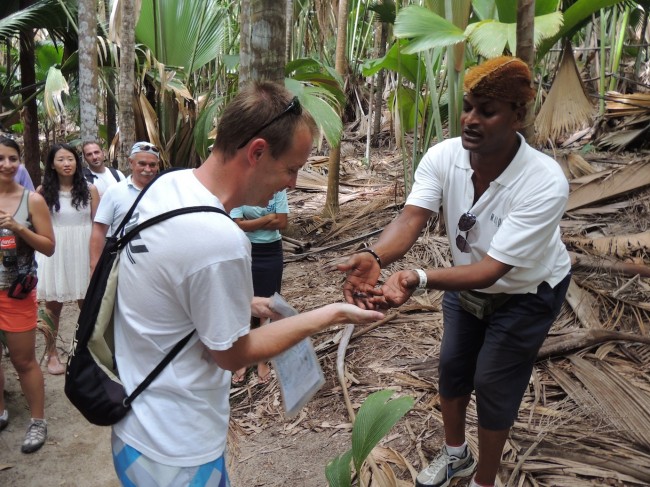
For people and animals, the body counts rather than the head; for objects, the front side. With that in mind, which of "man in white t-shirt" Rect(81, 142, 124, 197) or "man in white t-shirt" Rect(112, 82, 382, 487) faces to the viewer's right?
"man in white t-shirt" Rect(112, 82, 382, 487)

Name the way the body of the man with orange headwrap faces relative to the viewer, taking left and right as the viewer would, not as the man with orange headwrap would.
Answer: facing the viewer and to the left of the viewer

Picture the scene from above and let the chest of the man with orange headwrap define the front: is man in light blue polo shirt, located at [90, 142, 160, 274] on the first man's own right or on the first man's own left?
on the first man's own right

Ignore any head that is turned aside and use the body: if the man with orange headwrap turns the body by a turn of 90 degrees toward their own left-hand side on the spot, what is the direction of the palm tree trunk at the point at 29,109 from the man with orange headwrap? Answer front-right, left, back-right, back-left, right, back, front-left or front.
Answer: back

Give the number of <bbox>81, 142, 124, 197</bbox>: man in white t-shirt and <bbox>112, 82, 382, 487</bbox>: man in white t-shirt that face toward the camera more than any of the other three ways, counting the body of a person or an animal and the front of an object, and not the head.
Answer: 1

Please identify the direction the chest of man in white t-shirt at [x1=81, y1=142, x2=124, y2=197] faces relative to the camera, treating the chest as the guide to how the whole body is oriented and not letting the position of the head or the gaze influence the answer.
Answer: toward the camera

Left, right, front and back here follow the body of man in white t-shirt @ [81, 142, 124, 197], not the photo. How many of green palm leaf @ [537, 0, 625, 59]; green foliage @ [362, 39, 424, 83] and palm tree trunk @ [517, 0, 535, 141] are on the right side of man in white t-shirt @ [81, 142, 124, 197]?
0

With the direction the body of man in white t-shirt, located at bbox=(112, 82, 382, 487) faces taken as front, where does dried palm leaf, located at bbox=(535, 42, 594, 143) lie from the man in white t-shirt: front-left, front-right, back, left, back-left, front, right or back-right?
front-left

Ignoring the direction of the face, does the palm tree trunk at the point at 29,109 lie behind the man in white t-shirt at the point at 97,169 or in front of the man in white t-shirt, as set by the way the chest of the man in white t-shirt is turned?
behind

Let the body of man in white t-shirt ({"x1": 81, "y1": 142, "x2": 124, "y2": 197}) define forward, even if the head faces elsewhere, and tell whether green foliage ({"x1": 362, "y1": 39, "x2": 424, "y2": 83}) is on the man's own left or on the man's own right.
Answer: on the man's own left

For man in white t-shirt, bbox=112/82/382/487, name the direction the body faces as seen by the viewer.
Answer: to the viewer's right

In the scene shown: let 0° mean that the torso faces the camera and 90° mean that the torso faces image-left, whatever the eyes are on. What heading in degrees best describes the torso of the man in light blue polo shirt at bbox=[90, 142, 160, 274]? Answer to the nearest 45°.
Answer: approximately 315°

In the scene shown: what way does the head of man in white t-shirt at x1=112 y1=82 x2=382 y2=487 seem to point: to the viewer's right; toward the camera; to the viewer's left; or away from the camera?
to the viewer's right
